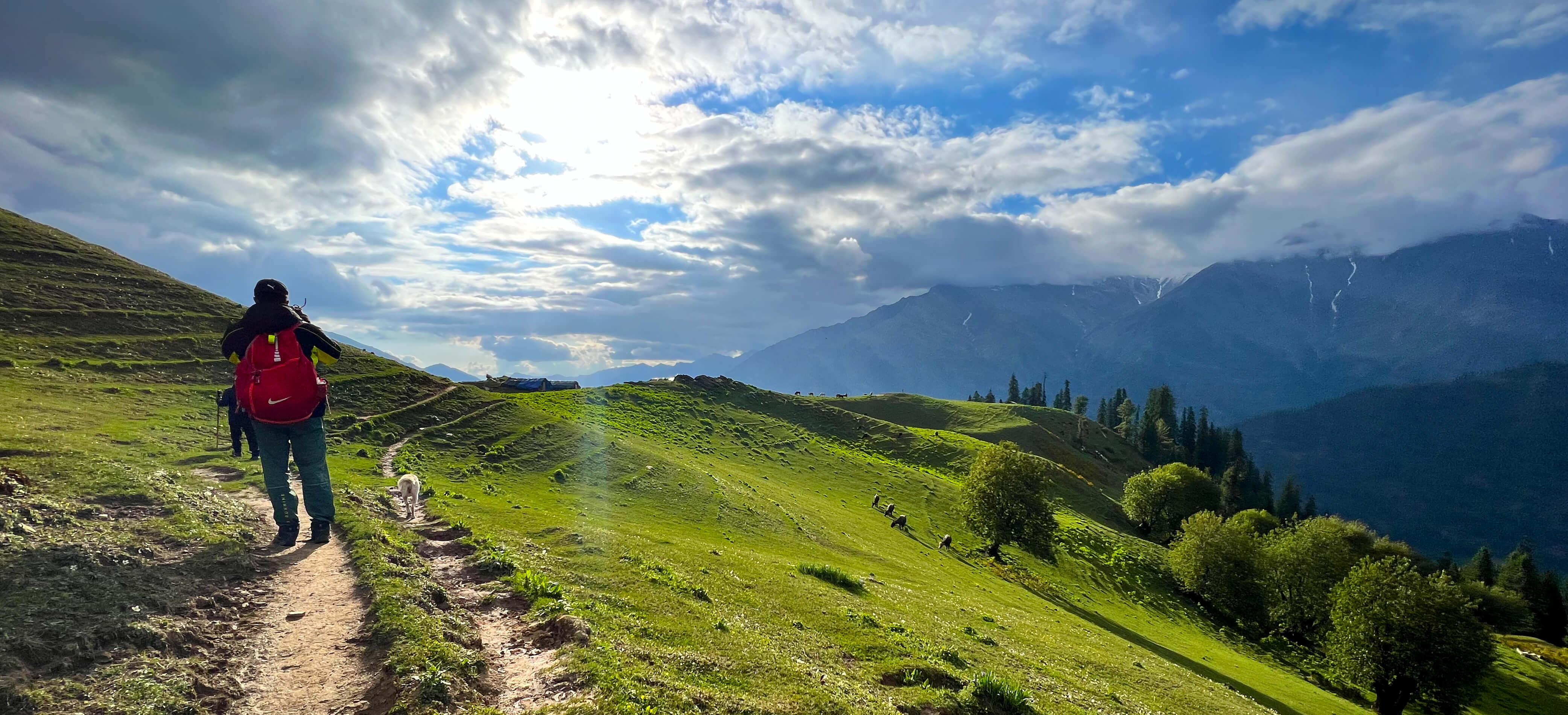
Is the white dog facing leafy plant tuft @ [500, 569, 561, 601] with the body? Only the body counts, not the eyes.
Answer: no

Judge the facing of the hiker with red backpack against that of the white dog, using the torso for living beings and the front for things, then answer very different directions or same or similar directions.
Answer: same or similar directions

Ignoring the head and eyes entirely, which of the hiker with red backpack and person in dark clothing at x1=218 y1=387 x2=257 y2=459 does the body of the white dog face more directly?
the person in dark clothing

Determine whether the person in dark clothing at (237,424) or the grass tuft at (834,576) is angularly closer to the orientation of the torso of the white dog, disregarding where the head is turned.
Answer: the person in dark clothing

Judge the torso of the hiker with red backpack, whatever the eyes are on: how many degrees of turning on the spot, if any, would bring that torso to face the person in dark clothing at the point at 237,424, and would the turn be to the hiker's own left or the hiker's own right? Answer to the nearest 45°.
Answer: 0° — they already face them

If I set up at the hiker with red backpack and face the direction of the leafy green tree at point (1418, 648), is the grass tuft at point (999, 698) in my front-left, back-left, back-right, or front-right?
front-right

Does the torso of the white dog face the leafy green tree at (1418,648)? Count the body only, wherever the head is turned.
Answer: no

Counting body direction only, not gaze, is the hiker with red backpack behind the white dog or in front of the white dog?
behind

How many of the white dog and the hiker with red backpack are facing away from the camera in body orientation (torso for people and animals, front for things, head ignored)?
2

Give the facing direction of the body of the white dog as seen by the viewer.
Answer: away from the camera

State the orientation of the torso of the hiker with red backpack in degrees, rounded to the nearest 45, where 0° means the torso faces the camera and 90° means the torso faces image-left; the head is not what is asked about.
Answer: approximately 180°

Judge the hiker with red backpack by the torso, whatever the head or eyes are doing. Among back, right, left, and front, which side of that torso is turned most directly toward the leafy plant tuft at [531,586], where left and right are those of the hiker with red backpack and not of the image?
right
